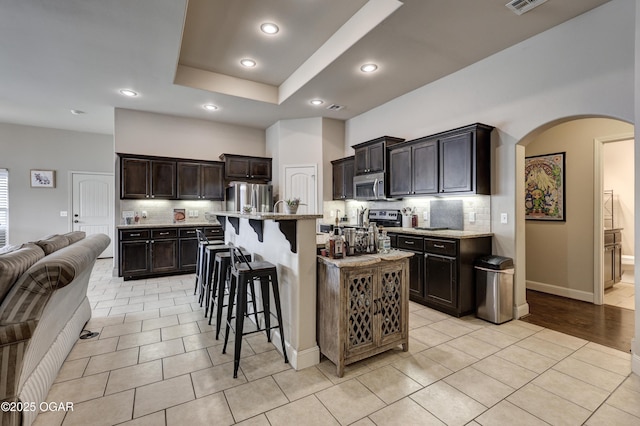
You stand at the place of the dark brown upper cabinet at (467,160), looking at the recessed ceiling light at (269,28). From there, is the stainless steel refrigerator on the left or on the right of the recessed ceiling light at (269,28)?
right

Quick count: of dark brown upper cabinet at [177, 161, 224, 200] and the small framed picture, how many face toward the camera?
2

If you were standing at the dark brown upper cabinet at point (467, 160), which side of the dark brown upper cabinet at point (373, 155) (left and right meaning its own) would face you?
left

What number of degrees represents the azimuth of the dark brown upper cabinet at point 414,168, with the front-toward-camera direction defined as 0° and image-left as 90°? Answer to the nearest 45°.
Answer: approximately 45°

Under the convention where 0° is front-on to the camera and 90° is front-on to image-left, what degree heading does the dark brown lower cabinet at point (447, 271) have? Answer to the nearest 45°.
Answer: approximately 45°

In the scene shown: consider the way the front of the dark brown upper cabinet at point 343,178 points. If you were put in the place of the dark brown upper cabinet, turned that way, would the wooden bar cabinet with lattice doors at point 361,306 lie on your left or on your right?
on your left

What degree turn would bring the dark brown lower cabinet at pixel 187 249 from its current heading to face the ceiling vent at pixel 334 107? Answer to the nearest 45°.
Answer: approximately 45° to its left

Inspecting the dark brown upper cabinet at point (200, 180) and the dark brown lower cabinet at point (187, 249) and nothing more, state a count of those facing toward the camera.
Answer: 2
